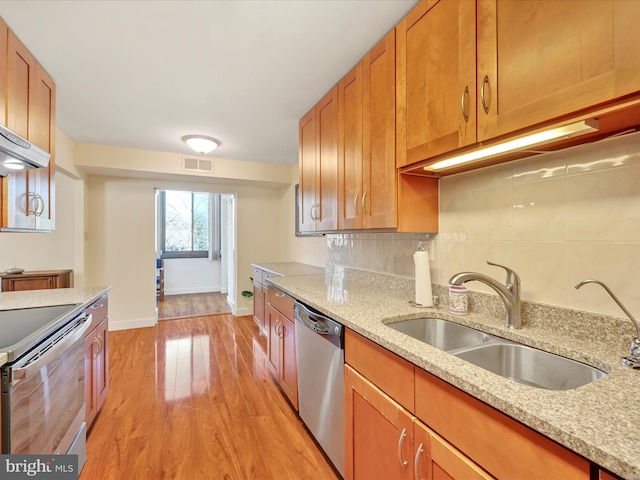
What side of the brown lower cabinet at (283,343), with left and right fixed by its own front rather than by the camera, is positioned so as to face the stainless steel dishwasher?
left

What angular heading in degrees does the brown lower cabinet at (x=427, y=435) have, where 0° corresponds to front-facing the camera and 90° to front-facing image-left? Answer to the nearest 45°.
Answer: approximately 45°

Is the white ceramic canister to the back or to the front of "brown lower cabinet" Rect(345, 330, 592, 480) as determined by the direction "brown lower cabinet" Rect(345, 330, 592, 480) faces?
to the back

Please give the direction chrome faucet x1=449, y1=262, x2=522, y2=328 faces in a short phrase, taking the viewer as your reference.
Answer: facing to the left of the viewer

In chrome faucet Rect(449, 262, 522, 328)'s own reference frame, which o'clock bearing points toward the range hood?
The range hood is roughly at 11 o'clock from the chrome faucet.

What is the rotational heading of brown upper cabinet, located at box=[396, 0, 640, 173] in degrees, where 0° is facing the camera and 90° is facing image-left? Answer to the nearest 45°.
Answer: approximately 45°

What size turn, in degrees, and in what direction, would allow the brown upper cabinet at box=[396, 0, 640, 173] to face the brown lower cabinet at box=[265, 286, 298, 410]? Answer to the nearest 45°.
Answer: approximately 45° to its right

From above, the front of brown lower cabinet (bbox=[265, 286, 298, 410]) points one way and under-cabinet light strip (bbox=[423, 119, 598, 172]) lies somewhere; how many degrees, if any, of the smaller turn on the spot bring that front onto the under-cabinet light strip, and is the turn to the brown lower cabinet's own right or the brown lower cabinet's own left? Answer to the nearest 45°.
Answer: approximately 135° to the brown lower cabinet's own left

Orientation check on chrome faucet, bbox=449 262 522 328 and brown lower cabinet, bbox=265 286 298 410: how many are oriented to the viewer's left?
2
